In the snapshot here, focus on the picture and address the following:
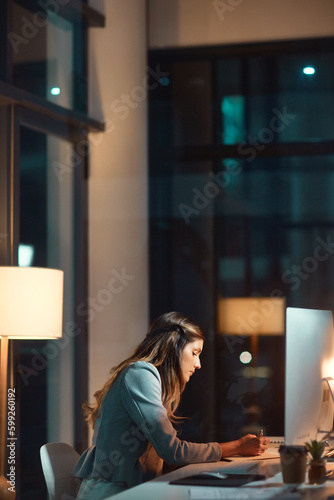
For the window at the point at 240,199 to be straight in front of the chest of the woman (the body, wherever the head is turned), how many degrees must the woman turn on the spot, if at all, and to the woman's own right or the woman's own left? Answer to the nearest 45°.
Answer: approximately 90° to the woman's own left

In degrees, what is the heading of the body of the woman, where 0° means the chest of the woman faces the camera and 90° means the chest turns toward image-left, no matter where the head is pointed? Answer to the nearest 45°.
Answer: approximately 270°

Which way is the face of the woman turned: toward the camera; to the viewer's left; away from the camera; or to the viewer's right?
to the viewer's right

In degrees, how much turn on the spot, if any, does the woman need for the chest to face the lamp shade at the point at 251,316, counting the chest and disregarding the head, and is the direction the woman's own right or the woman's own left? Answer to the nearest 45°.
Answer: approximately 90° to the woman's own left

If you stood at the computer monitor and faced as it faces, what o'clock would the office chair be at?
The office chair is roughly at 11 o'clock from the computer monitor.

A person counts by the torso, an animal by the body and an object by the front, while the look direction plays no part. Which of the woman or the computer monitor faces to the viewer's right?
the woman

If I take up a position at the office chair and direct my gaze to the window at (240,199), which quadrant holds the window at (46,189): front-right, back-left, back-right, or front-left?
front-left

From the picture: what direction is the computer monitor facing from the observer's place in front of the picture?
facing away from the viewer and to the left of the viewer

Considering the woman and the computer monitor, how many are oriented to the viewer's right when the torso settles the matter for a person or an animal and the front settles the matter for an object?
1

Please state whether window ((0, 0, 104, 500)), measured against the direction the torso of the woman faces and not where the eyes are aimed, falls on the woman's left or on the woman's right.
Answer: on the woman's left
